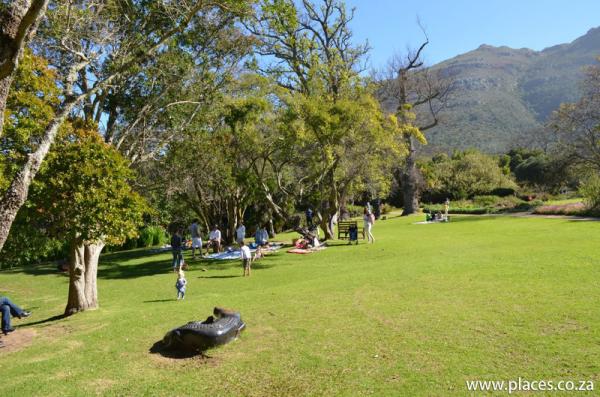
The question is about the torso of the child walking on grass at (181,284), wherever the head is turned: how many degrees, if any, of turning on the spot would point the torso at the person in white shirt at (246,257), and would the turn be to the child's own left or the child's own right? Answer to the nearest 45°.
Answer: approximately 45° to the child's own right

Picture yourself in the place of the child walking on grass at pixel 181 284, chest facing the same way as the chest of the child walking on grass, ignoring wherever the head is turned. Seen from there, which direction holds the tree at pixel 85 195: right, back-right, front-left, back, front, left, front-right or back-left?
back-left

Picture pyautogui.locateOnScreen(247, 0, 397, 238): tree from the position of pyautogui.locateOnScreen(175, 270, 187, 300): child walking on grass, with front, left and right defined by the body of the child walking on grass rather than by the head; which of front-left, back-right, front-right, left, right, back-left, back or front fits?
front-right

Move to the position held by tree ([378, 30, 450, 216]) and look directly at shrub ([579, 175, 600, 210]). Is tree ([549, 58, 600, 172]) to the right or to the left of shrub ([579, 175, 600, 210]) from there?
left

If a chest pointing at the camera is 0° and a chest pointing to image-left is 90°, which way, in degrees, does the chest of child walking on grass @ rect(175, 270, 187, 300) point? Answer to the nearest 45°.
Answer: approximately 180°

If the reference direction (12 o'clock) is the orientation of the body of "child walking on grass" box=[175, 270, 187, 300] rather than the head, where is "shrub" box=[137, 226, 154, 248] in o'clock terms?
The shrub is roughly at 12 o'clock from the child walking on grass.

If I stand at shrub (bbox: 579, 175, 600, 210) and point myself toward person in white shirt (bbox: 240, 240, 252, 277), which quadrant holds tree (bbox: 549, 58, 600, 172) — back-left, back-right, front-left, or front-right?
back-right
